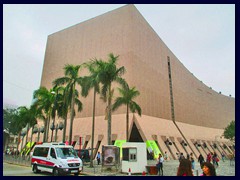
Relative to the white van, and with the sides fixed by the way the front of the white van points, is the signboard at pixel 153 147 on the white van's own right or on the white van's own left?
on the white van's own left

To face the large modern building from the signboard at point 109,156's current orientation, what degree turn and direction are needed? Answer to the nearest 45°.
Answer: approximately 180°

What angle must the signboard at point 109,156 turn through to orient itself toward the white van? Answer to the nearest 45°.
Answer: approximately 45° to its right

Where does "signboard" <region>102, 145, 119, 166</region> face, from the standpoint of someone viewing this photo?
facing the viewer

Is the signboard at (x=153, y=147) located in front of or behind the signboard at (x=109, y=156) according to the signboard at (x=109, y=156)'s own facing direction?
behind
